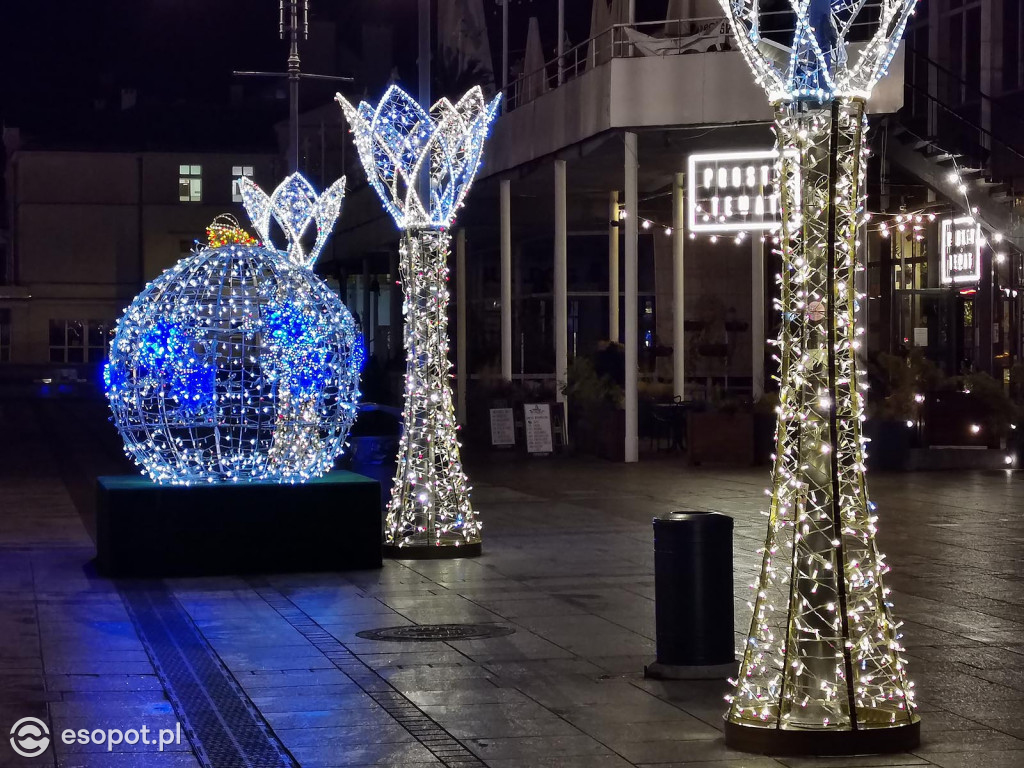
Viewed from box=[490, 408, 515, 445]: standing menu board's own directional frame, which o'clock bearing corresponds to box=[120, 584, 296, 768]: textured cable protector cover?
The textured cable protector cover is roughly at 12 o'clock from the standing menu board.

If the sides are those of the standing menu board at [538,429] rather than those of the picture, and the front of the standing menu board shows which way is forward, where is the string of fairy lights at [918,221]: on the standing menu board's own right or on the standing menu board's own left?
on the standing menu board's own left

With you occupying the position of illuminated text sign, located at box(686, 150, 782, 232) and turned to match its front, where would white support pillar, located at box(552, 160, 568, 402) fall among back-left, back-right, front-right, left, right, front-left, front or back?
back-right

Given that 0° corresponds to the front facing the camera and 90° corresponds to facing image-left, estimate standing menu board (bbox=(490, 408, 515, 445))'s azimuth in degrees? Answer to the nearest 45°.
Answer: approximately 0°

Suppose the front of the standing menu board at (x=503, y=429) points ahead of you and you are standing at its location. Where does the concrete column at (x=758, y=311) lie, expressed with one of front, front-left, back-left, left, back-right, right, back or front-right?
left

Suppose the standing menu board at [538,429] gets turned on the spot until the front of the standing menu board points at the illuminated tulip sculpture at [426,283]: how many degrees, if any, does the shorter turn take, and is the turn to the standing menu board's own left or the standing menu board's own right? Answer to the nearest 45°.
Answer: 0° — it already faces it

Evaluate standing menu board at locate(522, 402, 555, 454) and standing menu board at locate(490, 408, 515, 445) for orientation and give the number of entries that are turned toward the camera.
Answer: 2

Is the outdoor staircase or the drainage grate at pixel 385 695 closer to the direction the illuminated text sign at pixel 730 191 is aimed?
the drainage grate

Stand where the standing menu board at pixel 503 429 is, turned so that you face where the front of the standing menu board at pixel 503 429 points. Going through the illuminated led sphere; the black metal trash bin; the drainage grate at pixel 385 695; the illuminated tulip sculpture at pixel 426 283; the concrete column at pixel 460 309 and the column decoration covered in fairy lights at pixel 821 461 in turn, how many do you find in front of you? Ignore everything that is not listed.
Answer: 5

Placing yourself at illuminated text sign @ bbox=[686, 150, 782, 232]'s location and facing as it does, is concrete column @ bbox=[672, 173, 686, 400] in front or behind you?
behind
